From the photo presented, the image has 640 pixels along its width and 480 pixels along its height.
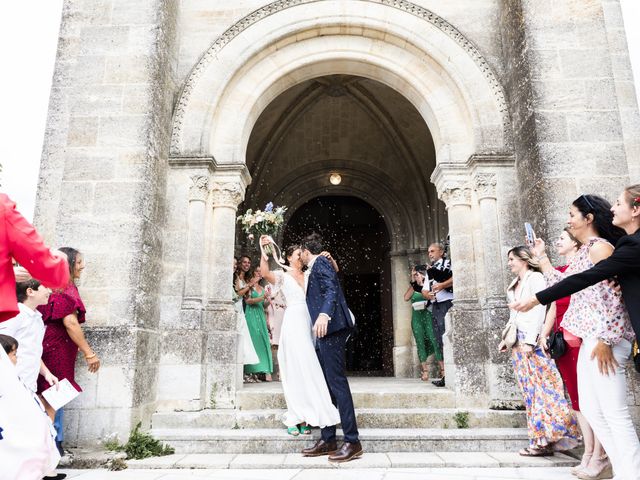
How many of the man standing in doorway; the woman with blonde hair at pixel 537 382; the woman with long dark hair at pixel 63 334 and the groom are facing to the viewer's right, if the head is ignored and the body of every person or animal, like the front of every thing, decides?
1

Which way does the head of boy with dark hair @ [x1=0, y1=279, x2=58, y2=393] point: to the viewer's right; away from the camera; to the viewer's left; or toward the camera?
to the viewer's right

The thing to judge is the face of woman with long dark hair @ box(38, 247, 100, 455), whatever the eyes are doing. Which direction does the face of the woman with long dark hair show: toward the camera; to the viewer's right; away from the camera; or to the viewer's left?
to the viewer's right

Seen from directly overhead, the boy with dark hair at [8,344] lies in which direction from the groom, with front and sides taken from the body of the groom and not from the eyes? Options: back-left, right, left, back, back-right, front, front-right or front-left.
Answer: front-left

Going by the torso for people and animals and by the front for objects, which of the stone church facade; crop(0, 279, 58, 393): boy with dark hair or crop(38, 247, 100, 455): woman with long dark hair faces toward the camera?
the stone church facade

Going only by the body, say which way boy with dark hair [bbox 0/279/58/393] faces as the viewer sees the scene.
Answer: to the viewer's right

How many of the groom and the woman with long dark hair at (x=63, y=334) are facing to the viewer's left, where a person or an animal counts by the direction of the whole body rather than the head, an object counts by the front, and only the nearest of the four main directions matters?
1

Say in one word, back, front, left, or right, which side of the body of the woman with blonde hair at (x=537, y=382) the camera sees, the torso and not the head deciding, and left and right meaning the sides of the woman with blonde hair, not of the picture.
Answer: left

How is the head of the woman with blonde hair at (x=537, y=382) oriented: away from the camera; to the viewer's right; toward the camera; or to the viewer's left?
to the viewer's left

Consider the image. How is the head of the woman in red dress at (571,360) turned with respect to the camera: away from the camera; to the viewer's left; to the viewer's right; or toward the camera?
to the viewer's left

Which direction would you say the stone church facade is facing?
toward the camera

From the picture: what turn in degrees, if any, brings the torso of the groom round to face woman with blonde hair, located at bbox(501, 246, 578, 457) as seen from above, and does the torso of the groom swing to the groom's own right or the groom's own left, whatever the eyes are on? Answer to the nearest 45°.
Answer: approximately 180°

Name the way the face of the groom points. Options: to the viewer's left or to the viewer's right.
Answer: to the viewer's left

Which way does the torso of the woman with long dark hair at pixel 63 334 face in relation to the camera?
to the viewer's right

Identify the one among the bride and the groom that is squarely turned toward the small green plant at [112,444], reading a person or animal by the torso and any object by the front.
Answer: the groom
